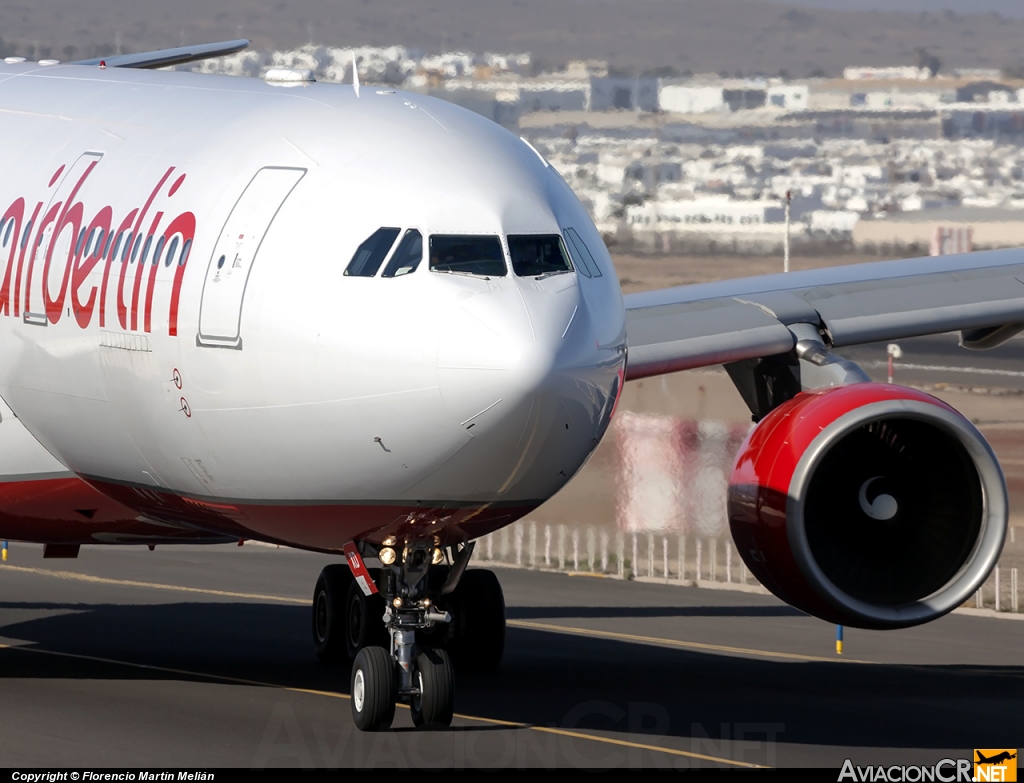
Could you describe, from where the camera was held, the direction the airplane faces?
facing the viewer and to the right of the viewer
